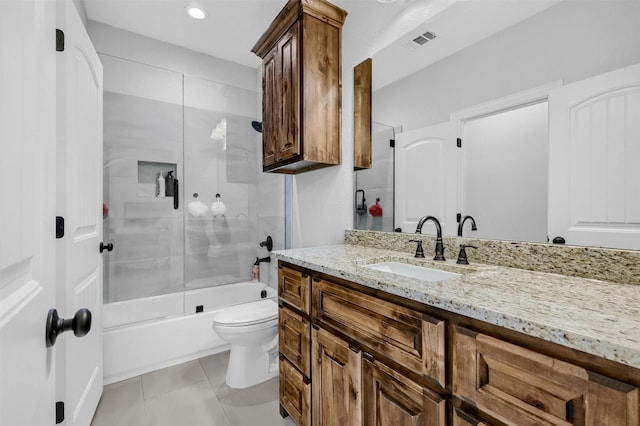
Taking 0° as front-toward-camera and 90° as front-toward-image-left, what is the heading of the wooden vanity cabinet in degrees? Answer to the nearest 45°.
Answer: approximately 45°

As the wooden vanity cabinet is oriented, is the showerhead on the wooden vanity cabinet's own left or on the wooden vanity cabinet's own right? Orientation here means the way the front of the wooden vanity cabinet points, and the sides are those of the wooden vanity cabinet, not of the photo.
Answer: on the wooden vanity cabinet's own right

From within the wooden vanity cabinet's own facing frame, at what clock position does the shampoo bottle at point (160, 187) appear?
The shampoo bottle is roughly at 2 o'clock from the wooden vanity cabinet.

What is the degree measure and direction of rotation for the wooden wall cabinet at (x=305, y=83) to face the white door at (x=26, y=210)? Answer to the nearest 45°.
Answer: approximately 45° to its left

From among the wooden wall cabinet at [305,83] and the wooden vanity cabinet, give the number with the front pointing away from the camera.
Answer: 0

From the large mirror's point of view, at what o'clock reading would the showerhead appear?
The showerhead is roughly at 2 o'clock from the large mirror.

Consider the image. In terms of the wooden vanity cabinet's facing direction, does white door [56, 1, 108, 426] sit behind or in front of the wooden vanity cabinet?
in front

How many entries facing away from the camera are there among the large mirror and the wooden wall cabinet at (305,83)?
0

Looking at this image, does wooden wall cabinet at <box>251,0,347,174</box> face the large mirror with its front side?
no

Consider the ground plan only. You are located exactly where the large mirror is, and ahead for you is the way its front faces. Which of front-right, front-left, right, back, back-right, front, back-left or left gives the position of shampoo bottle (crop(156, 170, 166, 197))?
front-right

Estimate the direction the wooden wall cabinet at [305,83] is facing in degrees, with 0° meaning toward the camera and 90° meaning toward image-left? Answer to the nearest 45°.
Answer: approximately 45°

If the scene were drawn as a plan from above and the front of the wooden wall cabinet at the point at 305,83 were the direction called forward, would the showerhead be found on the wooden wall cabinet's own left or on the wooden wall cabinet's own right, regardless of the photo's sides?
on the wooden wall cabinet's own right

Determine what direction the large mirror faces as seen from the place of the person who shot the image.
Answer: facing the viewer and to the left of the viewer

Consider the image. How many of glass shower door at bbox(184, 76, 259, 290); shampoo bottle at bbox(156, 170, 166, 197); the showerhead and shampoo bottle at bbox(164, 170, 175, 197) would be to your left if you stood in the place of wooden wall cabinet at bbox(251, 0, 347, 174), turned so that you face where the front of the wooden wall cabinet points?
0

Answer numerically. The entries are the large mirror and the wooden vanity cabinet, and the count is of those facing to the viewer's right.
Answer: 0
